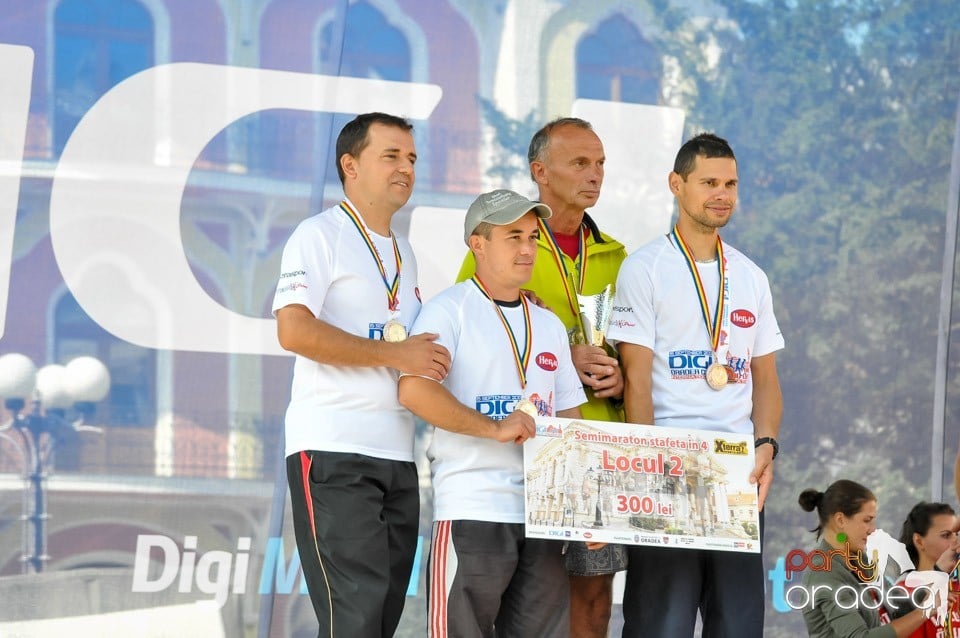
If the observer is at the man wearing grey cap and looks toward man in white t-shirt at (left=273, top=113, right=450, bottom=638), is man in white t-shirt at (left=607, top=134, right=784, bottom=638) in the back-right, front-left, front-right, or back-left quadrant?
back-right

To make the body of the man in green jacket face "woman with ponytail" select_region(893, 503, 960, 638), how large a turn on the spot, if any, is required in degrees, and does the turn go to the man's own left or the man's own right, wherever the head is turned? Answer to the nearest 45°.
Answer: approximately 90° to the man's own left

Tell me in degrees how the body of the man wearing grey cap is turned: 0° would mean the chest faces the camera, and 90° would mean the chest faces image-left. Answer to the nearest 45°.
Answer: approximately 315°

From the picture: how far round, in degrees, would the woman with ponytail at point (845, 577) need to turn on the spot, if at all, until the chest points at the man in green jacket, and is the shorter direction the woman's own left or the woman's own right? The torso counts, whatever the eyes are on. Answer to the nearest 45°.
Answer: approximately 135° to the woman's own right

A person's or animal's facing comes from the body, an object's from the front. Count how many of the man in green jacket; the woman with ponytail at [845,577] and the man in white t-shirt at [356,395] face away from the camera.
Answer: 0

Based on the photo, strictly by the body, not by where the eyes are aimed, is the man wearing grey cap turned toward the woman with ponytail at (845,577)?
no

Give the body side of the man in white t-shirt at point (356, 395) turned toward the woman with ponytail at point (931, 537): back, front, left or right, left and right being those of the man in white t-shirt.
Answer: left

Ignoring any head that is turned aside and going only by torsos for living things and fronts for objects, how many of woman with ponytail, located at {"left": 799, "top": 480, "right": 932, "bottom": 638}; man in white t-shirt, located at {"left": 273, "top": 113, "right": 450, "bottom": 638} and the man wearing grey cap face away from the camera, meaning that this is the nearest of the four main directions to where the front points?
0

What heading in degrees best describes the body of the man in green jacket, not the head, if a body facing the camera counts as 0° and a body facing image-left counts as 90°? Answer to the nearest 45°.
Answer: approximately 315°

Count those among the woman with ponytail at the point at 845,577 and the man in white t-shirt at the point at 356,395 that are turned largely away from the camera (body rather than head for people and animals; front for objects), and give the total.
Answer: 0

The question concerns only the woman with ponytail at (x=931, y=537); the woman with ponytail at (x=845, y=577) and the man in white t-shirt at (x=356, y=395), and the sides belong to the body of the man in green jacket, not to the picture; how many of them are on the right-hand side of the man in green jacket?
1

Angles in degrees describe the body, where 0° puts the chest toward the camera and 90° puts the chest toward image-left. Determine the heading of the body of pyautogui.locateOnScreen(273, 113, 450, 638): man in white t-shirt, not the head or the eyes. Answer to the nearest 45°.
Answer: approximately 315°

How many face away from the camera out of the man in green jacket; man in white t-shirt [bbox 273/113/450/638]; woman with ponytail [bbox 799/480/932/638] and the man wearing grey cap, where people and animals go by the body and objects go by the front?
0

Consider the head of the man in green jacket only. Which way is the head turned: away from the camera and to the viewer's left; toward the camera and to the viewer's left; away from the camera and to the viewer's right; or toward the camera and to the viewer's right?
toward the camera and to the viewer's right

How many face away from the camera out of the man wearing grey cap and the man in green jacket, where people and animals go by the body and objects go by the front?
0

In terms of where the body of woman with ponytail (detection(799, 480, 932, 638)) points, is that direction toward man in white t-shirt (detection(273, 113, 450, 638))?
no

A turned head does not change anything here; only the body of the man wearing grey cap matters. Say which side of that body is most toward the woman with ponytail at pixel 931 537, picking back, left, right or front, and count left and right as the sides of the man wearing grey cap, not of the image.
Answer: left

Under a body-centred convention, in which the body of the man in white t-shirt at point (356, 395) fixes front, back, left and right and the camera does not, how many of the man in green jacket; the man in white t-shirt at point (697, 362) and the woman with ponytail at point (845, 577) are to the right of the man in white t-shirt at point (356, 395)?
0

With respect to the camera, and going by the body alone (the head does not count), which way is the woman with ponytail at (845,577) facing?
to the viewer's right
